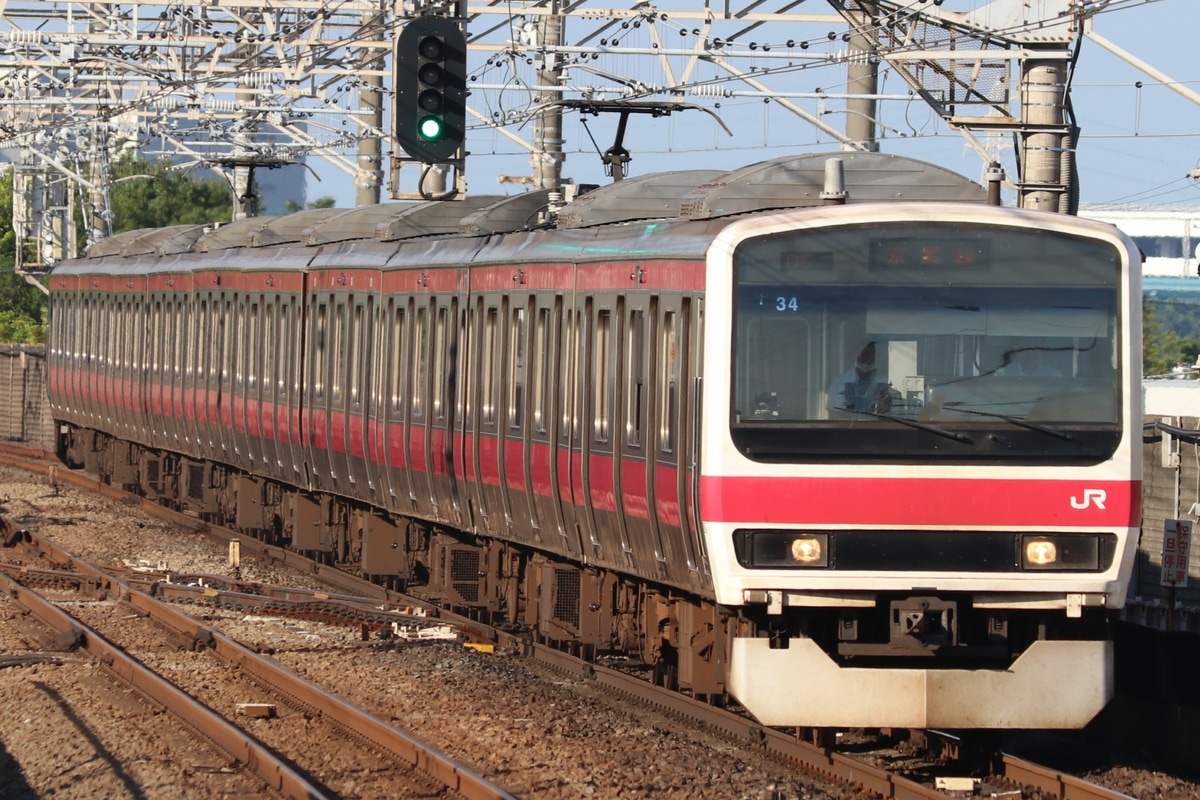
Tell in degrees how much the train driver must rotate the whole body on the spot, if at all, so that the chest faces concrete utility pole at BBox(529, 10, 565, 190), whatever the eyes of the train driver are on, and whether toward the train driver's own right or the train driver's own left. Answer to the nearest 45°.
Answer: approximately 180°

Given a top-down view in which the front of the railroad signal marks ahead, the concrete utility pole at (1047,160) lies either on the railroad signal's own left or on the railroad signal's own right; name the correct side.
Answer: on the railroad signal's own left

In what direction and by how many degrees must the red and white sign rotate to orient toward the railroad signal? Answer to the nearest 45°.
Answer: approximately 90° to its right

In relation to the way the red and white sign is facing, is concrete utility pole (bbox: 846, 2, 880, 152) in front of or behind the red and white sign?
behind

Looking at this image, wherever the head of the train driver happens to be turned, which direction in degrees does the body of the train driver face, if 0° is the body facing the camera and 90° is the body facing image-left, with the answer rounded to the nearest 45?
approximately 0°
